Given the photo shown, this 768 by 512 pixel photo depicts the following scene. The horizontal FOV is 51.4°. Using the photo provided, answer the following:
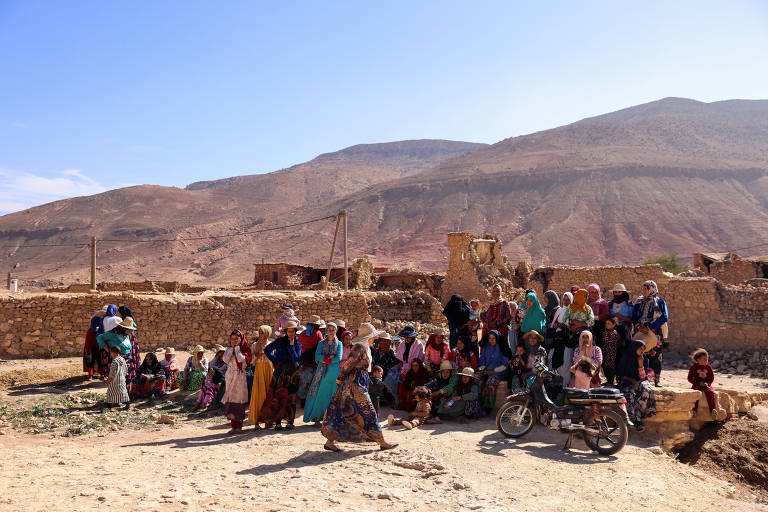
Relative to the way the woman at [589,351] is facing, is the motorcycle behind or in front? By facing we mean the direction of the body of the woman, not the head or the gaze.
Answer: in front

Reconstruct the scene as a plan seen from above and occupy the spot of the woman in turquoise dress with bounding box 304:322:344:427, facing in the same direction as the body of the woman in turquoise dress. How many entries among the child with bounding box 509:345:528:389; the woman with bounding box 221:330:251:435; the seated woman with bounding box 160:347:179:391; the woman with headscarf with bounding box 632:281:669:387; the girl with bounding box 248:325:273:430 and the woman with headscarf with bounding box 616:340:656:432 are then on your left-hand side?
3

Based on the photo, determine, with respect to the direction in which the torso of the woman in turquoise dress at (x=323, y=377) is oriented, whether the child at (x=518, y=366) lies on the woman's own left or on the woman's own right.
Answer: on the woman's own left

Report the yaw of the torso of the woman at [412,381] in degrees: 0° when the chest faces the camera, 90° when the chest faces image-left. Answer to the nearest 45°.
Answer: approximately 45°

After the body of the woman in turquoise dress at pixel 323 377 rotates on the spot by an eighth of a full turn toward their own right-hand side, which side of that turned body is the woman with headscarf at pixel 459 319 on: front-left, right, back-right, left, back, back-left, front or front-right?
back

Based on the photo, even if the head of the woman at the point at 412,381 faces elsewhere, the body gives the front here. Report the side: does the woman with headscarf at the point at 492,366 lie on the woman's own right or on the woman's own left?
on the woman's own left

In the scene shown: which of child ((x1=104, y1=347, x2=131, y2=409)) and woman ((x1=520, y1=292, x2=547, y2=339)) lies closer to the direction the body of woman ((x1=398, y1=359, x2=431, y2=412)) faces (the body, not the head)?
the child

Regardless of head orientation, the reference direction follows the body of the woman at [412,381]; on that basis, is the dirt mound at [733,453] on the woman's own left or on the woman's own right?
on the woman's own left

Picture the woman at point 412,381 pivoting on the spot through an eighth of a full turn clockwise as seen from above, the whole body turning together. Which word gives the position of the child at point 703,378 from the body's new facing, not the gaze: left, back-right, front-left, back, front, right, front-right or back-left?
back

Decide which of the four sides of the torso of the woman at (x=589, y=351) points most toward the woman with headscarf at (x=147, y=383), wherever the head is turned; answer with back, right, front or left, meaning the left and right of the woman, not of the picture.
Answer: right

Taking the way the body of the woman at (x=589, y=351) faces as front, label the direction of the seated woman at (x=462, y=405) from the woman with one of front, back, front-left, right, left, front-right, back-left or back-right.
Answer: right

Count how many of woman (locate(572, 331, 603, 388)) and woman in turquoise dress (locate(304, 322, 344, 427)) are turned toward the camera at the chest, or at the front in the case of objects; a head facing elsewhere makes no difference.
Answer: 2

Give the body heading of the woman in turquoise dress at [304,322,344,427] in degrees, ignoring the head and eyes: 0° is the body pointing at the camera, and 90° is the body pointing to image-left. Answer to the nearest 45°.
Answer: approximately 0°
